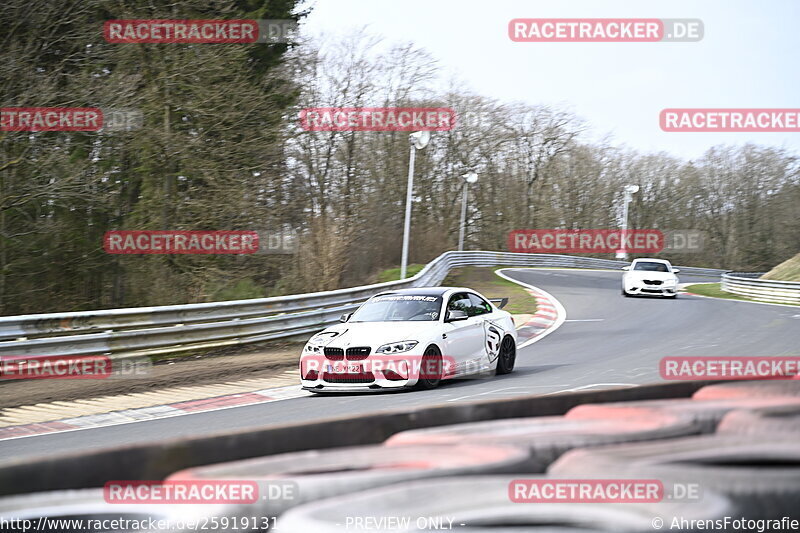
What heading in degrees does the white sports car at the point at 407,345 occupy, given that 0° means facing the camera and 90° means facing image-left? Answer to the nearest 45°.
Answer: approximately 45°

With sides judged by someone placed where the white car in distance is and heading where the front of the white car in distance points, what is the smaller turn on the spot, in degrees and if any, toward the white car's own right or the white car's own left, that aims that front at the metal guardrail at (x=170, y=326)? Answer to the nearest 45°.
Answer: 0° — it already faces it

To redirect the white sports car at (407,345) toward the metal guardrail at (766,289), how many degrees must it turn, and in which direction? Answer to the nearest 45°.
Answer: approximately 180°

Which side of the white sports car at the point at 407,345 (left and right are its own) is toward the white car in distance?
back

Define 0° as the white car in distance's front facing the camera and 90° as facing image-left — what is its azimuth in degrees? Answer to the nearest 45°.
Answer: approximately 0°

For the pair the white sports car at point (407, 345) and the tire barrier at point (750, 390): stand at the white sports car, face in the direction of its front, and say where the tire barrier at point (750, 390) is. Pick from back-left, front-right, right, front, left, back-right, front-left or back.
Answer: front-left

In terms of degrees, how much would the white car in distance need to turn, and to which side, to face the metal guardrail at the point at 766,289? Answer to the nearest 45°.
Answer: approximately 135° to its left

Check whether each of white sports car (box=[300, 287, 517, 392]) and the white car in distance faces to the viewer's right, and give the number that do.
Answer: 0
